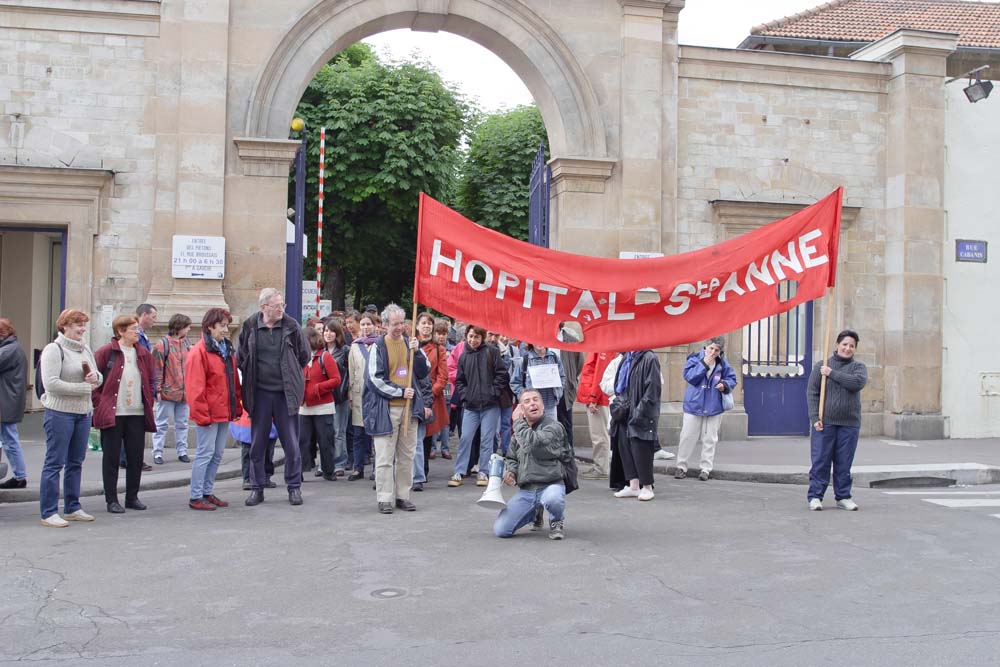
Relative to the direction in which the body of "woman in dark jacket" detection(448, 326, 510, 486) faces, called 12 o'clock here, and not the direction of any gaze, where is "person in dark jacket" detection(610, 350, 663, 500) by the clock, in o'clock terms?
"person in dark jacket" detection(610, 350, 663, 500) is roughly at 10 o'clock from "woman in dark jacket" detection(448, 326, 510, 486).

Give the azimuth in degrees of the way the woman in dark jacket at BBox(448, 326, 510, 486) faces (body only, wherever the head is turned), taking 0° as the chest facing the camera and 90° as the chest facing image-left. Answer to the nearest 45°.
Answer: approximately 0°

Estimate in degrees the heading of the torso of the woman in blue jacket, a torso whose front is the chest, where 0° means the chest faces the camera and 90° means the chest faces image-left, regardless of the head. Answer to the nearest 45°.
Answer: approximately 0°

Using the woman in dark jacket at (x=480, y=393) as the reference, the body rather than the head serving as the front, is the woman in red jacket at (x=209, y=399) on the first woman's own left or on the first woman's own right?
on the first woman's own right

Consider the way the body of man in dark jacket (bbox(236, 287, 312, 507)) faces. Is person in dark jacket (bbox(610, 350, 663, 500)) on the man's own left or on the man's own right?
on the man's own left

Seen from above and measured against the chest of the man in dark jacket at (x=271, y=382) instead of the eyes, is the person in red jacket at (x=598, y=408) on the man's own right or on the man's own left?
on the man's own left

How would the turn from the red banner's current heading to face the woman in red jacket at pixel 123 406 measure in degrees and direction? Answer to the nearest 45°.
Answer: approximately 90° to its right

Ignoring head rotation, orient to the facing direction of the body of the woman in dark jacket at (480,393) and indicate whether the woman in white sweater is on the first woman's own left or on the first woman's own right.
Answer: on the first woman's own right
